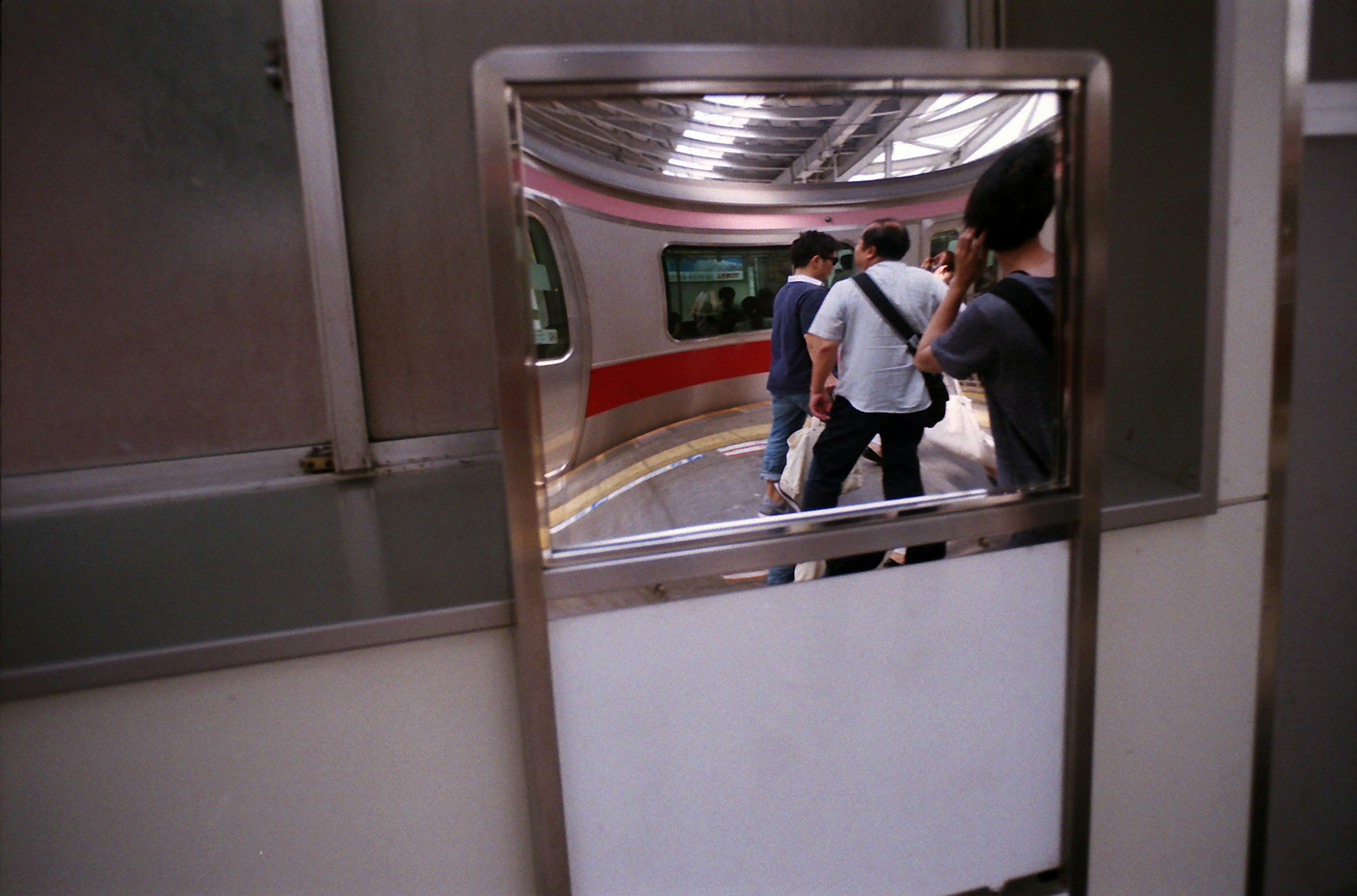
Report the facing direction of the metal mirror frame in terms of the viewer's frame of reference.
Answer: facing the viewer
